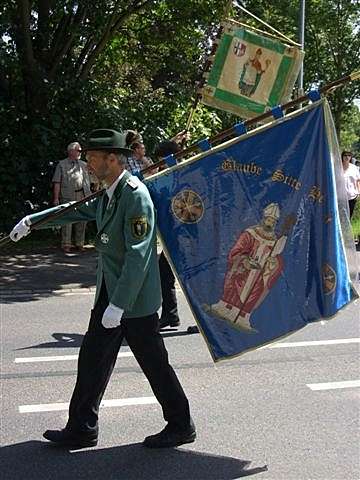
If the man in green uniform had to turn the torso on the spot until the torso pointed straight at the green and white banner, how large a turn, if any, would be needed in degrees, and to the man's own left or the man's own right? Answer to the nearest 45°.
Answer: approximately 135° to the man's own right

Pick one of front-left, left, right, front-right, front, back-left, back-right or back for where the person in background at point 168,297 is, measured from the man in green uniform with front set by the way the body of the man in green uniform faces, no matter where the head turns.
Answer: right

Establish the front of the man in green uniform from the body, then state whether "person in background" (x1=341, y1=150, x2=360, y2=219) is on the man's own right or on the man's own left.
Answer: on the man's own right

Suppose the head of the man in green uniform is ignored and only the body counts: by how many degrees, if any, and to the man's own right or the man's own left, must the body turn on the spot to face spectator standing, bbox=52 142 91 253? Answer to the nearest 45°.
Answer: approximately 90° to the man's own right

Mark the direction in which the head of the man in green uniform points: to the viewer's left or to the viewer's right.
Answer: to the viewer's left

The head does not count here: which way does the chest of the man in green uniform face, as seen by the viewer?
to the viewer's left
